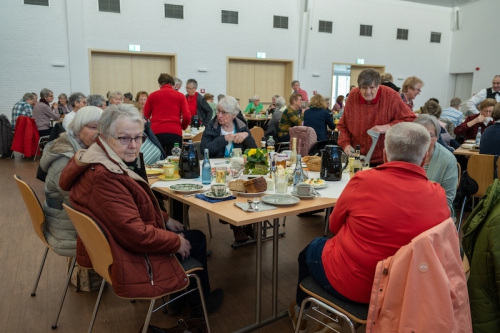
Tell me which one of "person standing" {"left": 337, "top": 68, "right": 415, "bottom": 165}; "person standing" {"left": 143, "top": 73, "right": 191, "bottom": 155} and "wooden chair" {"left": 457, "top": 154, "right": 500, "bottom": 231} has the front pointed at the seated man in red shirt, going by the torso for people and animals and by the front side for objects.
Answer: "person standing" {"left": 337, "top": 68, "right": 415, "bottom": 165}

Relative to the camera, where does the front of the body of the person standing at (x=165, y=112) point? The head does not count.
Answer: away from the camera

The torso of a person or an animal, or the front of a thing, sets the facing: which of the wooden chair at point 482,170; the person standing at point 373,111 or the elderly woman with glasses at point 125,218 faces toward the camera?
the person standing

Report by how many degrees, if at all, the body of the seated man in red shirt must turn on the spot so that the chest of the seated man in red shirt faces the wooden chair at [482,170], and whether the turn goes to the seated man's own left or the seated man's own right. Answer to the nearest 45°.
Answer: approximately 45° to the seated man's own right

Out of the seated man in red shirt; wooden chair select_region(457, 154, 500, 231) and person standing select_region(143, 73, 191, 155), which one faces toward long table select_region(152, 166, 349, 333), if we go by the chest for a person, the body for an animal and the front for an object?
the seated man in red shirt

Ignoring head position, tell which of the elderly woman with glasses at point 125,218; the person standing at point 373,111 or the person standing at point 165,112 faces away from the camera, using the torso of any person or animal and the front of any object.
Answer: the person standing at point 165,112

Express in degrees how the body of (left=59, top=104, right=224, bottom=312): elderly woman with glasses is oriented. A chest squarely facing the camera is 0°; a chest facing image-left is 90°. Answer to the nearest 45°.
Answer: approximately 270°

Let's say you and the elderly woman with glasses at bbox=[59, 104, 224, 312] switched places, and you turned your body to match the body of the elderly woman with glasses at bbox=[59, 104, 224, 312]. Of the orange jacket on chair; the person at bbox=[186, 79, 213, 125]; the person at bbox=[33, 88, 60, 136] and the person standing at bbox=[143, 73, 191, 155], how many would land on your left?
3

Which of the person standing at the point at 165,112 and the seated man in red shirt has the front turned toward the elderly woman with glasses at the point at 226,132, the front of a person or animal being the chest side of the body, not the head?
the seated man in red shirt

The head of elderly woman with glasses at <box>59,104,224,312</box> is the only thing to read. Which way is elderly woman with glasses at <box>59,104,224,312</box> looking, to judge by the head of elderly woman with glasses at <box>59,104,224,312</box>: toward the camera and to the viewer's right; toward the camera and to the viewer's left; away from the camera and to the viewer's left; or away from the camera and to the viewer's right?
toward the camera and to the viewer's right

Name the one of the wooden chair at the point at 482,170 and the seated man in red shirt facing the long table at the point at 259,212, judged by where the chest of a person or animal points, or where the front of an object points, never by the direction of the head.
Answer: the seated man in red shirt

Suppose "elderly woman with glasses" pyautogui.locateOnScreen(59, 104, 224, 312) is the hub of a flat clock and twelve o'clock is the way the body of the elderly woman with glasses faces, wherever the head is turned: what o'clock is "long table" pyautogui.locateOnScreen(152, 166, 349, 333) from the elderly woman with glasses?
The long table is roughly at 11 o'clock from the elderly woman with glasses.

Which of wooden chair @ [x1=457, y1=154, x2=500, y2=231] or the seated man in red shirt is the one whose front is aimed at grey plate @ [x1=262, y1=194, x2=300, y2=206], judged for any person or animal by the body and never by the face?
the seated man in red shirt
